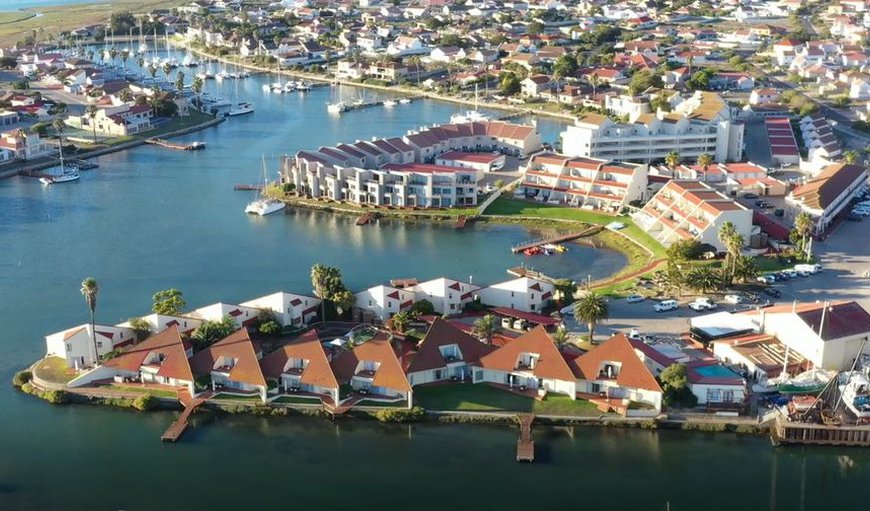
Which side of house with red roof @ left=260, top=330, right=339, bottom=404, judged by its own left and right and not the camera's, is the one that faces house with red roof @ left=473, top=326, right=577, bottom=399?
left

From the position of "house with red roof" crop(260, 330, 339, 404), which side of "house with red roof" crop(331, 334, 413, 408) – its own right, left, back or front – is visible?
right

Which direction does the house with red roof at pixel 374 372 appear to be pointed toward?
toward the camera

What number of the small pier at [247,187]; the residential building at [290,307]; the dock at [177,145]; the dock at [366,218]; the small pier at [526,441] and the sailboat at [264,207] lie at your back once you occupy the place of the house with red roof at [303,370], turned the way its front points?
5

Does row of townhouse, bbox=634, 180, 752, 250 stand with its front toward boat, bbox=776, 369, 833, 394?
no

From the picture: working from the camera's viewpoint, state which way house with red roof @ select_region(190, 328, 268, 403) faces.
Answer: facing the viewer

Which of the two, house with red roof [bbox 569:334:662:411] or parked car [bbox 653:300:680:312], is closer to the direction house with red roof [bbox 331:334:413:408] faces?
the house with red roof

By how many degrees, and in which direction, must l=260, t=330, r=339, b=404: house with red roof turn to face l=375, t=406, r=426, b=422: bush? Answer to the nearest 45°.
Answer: approximately 45° to its left

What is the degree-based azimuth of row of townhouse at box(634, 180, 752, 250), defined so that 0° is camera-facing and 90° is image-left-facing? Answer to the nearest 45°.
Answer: approximately 45°

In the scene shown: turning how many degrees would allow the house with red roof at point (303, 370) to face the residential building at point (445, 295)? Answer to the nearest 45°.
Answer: approximately 135° to its left

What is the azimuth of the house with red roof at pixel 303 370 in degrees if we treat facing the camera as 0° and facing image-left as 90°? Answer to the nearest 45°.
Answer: approximately 0°

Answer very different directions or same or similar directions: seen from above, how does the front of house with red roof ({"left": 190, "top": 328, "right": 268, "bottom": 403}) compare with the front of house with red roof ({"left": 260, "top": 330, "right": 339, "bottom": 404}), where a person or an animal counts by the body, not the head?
same or similar directions

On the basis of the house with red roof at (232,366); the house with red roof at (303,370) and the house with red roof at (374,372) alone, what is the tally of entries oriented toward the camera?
3

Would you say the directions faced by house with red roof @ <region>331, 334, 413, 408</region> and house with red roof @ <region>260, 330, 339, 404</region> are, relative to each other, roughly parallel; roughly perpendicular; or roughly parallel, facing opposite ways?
roughly parallel

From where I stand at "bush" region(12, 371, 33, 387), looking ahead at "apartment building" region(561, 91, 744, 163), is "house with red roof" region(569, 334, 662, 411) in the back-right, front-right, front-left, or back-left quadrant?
front-right

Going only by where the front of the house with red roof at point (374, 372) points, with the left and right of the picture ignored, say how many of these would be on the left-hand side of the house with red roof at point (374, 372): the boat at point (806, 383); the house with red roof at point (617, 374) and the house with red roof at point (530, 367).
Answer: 3

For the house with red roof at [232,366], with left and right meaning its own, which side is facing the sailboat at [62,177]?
back

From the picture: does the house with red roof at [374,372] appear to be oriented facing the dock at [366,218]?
no

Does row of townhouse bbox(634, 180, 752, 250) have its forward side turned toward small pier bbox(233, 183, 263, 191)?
no

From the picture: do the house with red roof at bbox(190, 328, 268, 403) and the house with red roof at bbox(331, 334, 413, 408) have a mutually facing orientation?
no
